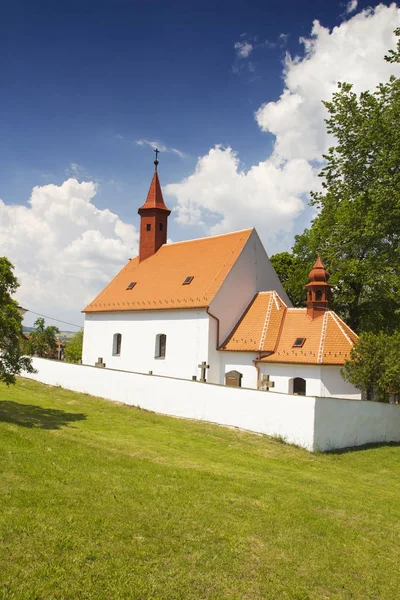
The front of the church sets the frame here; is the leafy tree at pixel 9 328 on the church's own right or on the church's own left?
on the church's own left

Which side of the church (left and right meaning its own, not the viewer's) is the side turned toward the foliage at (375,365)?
back
